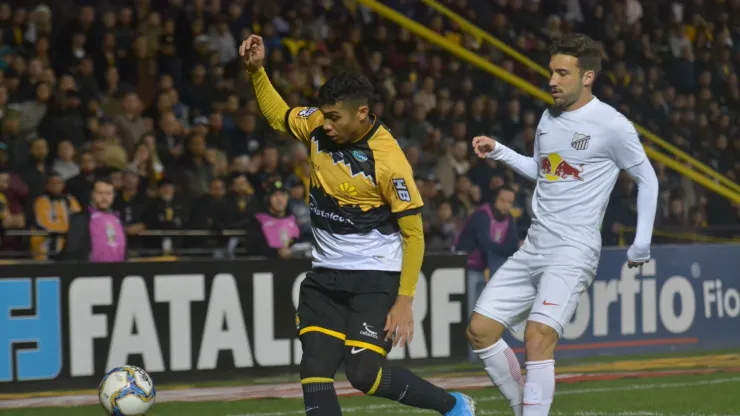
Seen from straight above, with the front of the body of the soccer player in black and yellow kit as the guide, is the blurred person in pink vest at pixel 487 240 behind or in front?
behind

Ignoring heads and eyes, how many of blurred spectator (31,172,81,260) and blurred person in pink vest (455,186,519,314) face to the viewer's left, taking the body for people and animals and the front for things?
0

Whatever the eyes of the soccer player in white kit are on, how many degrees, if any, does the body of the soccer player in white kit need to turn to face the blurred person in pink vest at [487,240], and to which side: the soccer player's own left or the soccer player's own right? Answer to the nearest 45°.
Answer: approximately 135° to the soccer player's own right

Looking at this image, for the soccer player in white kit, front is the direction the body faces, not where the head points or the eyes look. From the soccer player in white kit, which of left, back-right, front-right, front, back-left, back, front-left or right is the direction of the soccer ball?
front-right

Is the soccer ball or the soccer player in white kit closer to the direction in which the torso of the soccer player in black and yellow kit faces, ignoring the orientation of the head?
the soccer ball

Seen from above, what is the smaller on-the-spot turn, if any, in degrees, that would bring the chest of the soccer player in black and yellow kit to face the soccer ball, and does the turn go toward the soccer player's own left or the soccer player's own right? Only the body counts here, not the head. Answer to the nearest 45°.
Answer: approximately 90° to the soccer player's own right

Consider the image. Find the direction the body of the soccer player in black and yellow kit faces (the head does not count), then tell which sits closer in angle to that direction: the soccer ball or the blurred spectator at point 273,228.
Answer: the soccer ball

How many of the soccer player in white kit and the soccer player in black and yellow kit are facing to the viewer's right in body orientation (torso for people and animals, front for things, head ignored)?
0

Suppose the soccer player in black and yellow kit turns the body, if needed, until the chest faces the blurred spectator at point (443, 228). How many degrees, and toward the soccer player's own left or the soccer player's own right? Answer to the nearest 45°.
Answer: approximately 135° to the soccer player's own right

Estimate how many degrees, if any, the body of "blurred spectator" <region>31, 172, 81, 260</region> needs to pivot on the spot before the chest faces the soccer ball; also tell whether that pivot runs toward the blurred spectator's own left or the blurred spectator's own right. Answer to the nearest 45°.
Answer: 0° — they already face it

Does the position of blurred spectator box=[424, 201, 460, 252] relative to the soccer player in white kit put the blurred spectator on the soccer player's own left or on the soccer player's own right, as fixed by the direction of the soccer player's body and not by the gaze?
on the soccer player's own right
